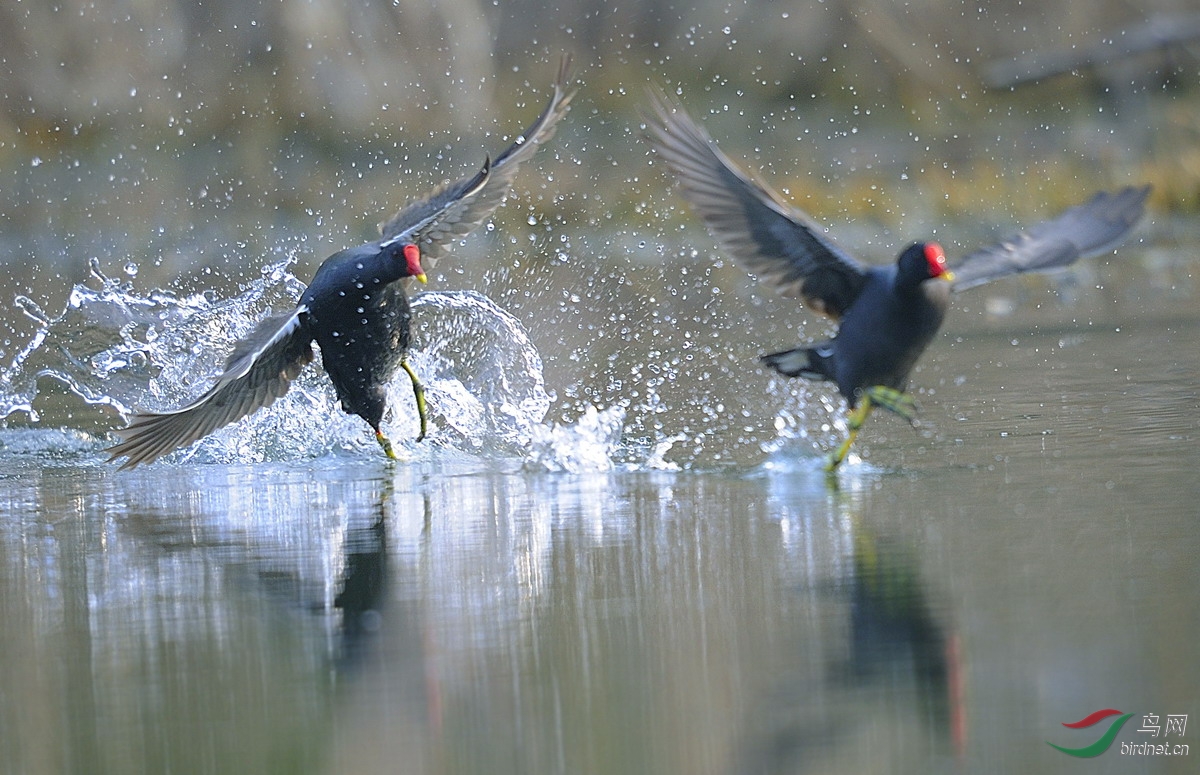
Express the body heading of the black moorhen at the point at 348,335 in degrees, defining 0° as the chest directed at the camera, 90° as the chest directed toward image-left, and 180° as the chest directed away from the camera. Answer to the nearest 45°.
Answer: approximately 315°

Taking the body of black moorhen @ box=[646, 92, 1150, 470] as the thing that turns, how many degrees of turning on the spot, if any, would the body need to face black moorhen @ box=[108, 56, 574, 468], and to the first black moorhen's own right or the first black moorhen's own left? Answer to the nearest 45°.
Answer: approximately 135° to the first black moorhen's own right

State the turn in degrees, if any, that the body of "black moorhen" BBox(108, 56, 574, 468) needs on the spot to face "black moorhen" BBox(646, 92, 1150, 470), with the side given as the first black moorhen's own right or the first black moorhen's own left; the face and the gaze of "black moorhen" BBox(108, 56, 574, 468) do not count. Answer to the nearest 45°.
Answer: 0° — it already faces it

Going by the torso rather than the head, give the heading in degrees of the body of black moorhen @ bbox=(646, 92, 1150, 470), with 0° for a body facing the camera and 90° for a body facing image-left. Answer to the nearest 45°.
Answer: approximately 315°
